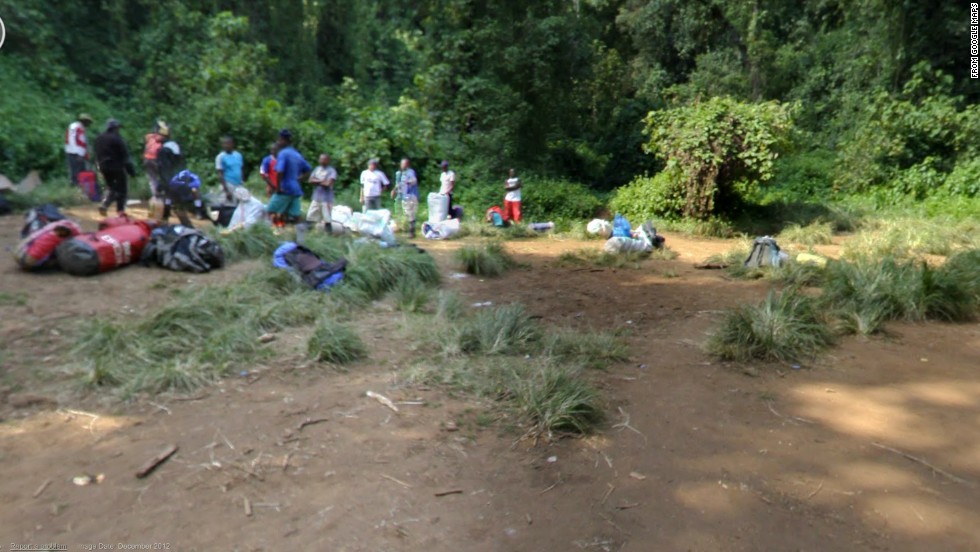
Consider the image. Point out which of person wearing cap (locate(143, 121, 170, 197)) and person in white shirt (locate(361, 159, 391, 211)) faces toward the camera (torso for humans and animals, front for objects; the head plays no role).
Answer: the person in white shirt

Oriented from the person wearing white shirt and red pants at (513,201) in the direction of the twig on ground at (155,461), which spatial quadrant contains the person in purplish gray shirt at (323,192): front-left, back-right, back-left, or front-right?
front-right

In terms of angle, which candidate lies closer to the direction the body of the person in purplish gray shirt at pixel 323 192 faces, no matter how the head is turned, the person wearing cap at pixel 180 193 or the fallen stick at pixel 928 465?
the fallen stick

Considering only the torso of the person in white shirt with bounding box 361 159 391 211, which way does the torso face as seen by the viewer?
toward the camera

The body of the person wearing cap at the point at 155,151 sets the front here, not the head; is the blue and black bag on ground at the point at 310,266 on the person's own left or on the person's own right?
on the person's own right

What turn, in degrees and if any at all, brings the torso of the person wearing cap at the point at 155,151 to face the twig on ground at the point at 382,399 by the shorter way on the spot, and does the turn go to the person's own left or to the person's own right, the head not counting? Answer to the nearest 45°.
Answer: approximately 90° to the person's own right

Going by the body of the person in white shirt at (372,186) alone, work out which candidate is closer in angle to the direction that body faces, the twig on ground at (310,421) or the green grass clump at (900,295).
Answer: the twig on ground

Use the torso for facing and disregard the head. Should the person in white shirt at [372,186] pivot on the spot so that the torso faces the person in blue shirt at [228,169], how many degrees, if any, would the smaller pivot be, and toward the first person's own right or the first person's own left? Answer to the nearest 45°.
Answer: approximately 90° to the first person's own right

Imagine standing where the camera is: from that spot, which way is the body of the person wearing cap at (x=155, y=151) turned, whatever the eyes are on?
to the viewer's right

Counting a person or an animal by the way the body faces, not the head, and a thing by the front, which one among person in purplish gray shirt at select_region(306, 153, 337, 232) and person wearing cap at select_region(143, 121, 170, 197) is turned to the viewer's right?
the person wearing cap

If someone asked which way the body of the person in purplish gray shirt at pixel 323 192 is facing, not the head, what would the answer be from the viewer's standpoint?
toward the camera

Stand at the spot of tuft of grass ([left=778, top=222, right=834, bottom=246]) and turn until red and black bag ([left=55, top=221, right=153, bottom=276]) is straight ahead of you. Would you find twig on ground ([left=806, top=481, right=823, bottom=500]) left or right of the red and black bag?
left

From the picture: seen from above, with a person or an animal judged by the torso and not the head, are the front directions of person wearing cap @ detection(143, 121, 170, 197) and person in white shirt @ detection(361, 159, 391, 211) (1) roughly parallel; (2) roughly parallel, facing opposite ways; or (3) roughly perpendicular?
roughly perpendicular

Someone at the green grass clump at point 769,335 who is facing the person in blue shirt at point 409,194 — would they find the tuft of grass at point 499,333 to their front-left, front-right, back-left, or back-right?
front-left

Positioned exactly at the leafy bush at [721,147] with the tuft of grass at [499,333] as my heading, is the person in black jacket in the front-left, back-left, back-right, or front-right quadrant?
front-right
